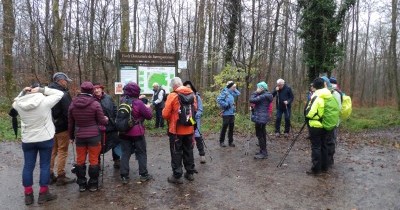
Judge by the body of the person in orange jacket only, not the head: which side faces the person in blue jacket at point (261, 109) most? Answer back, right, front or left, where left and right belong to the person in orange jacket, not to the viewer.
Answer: right

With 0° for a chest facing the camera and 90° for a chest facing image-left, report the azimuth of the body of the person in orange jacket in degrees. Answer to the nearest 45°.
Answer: approximately 135°

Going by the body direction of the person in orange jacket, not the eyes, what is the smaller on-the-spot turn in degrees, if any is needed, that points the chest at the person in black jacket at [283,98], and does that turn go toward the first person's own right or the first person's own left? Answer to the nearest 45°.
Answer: approximately 90° to the first person's own right

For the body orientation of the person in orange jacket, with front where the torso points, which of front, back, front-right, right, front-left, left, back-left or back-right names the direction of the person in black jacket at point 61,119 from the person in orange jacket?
front-left

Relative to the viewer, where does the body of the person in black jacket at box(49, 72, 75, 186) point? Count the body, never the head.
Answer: to the viewer's right

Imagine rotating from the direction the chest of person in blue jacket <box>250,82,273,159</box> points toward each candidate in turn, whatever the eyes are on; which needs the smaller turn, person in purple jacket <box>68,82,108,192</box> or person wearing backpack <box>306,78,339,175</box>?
the person in purple jacket

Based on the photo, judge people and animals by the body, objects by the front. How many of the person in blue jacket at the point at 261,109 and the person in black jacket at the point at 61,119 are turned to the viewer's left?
1

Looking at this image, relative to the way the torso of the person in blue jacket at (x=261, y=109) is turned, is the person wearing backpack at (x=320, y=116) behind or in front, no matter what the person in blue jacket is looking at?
behind
